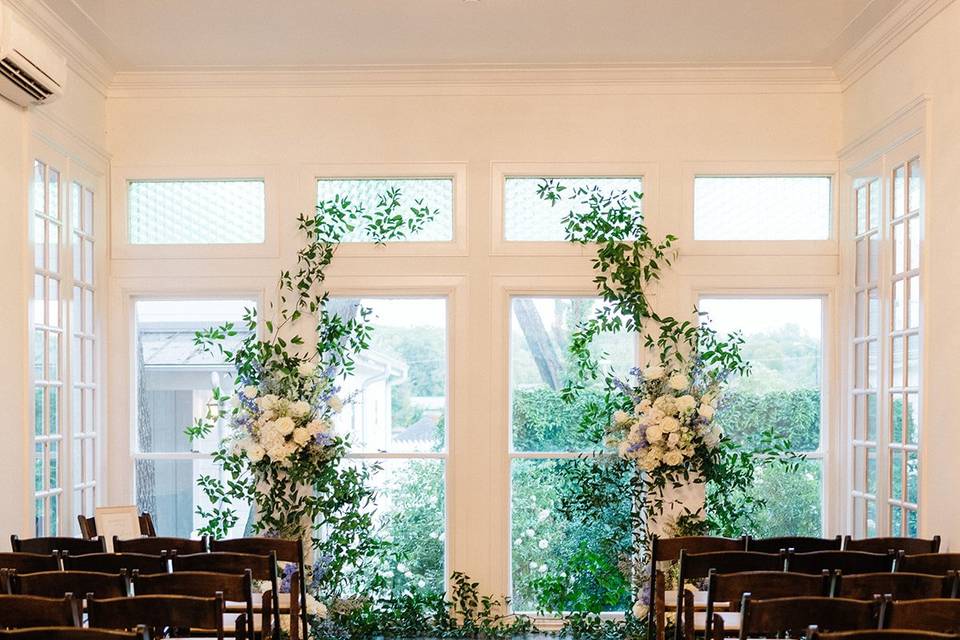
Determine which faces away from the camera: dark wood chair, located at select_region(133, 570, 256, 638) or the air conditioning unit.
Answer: the dark wood chair

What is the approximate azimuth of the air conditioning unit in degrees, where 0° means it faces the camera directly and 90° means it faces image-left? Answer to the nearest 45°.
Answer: approximately 315°

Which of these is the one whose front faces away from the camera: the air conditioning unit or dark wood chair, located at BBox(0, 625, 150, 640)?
the dark wood chair

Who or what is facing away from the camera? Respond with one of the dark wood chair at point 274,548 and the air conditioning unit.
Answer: the dark wood chair

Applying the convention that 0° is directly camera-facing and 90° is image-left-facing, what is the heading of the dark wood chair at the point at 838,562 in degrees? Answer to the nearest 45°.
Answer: approximately 180°

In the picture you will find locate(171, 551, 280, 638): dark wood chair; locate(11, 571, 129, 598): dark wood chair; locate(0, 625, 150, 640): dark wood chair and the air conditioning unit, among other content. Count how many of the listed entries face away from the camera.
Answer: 3

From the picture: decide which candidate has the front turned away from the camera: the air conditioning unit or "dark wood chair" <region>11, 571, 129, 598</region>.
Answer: the dark wood chair

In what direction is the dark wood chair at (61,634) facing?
away from the camera

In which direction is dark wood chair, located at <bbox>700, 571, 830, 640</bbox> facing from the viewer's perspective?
away from the camera

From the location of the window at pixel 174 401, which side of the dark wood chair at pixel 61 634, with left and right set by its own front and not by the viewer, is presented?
front

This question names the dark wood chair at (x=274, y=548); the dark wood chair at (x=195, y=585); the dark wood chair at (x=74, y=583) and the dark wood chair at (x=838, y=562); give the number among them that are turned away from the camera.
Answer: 4

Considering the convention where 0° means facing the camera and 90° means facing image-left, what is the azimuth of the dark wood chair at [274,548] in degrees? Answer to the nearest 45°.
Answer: approximately 180°

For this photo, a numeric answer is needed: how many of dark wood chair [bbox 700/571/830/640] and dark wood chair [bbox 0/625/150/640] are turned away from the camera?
2
